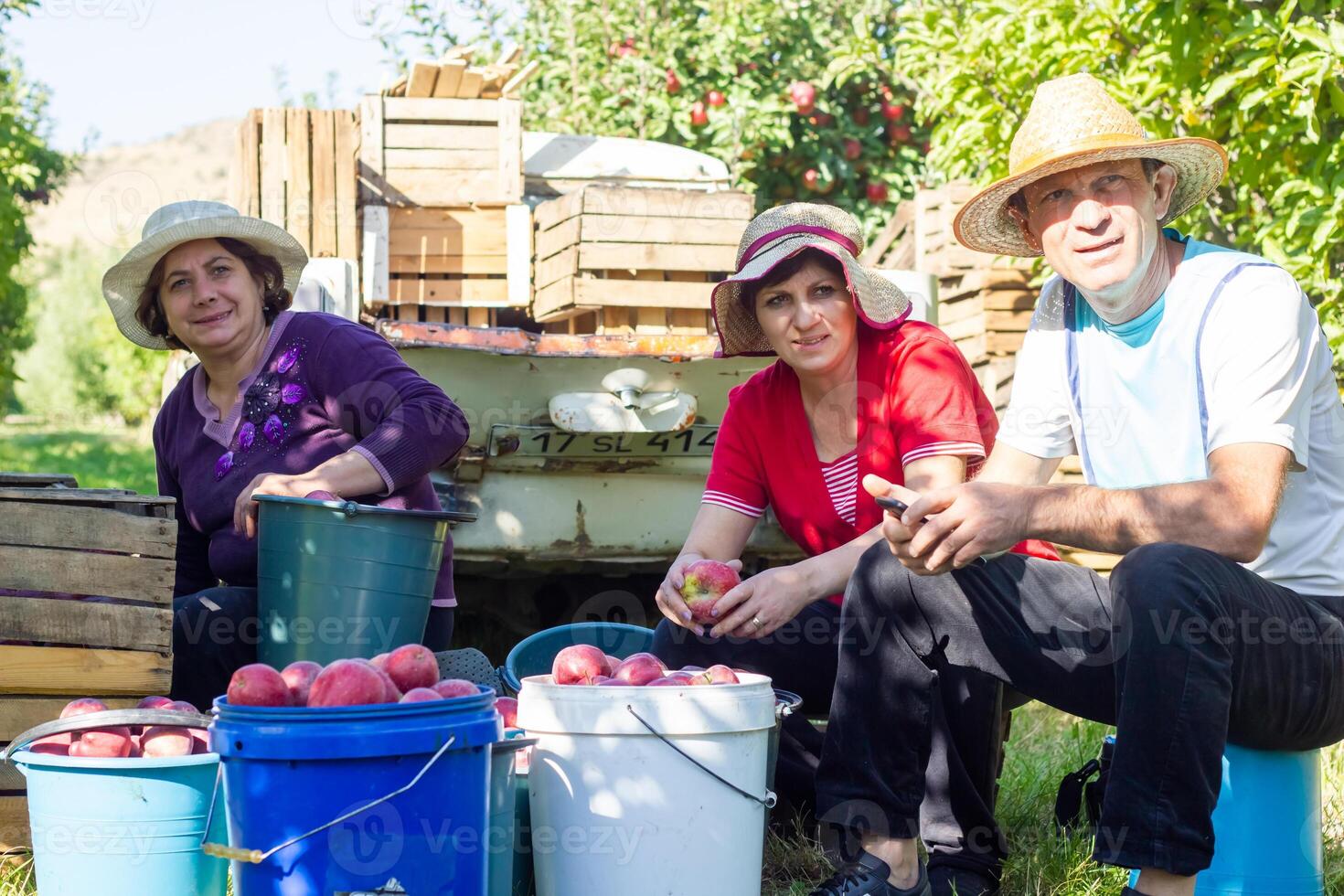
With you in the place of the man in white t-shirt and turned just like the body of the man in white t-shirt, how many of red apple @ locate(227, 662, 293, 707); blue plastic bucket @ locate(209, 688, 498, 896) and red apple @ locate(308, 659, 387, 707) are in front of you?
3

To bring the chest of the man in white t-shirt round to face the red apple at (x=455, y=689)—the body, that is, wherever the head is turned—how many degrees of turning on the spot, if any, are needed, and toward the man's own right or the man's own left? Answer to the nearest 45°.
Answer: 0° — they already face it

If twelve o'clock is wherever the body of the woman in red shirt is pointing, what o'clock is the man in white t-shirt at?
The man in white t-shirt is roughly at 9 o'clock from the woman in red shirt.

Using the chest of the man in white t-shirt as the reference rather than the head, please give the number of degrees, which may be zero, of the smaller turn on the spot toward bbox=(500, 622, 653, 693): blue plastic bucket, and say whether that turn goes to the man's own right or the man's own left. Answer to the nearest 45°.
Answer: approximately 45° to the man's own right

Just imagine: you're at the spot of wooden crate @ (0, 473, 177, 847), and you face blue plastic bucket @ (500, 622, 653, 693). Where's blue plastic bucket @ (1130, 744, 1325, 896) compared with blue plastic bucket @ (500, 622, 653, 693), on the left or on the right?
right

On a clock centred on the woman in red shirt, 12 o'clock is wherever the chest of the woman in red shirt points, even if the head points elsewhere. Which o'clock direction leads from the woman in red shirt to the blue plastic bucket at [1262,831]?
The blue plastic bucket is roughly at 9 o'clock from the woman in red shirt.

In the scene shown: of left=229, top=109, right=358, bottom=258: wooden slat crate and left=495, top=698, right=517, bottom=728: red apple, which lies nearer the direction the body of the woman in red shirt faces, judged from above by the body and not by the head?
the red apple

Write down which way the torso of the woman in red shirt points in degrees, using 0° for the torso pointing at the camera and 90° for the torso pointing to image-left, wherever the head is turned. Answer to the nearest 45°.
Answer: approximately 45°

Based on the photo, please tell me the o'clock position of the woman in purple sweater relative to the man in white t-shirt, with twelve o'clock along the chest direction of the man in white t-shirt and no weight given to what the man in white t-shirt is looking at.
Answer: The woman in purple sweater is roughly at 2 o'clock from the man in white t-shirt.
